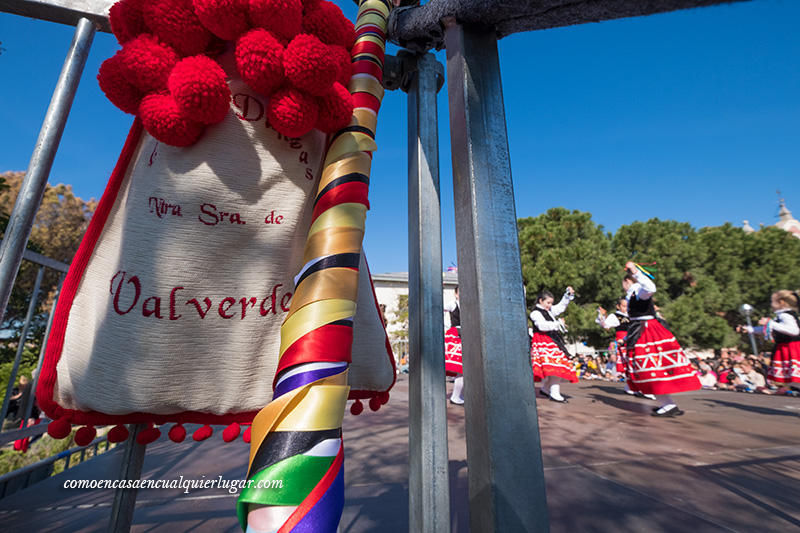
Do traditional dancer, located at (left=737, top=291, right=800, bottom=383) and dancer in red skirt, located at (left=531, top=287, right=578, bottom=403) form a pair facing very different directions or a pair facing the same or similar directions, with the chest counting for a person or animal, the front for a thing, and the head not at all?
very different directions

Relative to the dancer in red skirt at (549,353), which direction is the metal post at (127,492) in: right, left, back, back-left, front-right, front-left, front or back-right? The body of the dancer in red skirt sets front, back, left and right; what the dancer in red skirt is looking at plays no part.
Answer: front-right

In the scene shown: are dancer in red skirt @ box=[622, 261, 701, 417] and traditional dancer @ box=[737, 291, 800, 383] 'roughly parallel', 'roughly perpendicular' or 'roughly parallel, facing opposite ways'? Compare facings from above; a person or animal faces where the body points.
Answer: roughly parallel

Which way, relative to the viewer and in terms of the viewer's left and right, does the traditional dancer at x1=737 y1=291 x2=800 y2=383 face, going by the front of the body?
facing to the left of the viewer

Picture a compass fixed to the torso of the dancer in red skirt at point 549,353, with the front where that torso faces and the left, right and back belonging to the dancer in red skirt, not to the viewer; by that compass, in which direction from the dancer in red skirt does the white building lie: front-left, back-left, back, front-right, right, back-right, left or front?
back

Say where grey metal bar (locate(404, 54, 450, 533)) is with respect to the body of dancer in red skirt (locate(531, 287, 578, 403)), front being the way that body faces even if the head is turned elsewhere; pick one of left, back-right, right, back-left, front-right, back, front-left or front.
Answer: front-right

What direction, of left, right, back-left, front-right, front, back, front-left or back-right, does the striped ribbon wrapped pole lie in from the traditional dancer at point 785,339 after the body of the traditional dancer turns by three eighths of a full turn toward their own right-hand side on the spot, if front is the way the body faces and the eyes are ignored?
back-right

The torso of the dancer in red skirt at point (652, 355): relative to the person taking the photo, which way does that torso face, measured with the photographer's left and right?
facing to the left of the viewer

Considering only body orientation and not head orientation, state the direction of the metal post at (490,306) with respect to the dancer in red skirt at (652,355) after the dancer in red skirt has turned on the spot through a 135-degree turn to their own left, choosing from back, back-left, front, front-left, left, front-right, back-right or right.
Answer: front-right

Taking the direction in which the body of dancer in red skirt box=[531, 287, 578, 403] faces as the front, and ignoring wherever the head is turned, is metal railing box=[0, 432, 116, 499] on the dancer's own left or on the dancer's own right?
on the dancer's own right

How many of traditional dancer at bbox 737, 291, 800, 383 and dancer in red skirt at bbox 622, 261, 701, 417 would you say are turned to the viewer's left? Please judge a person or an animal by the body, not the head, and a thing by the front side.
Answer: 2

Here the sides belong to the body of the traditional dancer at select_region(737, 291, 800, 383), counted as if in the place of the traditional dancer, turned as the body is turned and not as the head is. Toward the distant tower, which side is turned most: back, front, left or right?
right

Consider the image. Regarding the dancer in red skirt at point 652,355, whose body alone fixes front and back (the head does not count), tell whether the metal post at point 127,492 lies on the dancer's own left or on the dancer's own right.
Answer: on the dancer's own left

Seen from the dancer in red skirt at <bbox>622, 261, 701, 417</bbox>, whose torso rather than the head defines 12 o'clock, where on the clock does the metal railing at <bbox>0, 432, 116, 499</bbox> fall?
The metal railing is roughly at 10 o'clock from the dancer in red skirt.

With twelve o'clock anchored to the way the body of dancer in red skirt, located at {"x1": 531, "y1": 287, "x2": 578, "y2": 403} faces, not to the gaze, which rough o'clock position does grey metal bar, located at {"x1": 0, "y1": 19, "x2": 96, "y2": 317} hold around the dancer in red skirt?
The grey metal bar is roughly at 2 o'clock from the dancer in red skirt.

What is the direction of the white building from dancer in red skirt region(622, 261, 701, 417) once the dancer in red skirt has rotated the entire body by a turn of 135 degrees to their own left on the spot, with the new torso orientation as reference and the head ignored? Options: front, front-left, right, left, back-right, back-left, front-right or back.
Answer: back

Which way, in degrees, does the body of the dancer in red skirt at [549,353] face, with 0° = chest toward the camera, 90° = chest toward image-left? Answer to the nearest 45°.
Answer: approximately 315°

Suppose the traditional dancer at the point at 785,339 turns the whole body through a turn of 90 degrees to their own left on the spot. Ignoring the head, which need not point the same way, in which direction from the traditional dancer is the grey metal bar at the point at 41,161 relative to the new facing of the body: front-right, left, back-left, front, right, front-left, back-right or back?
front
